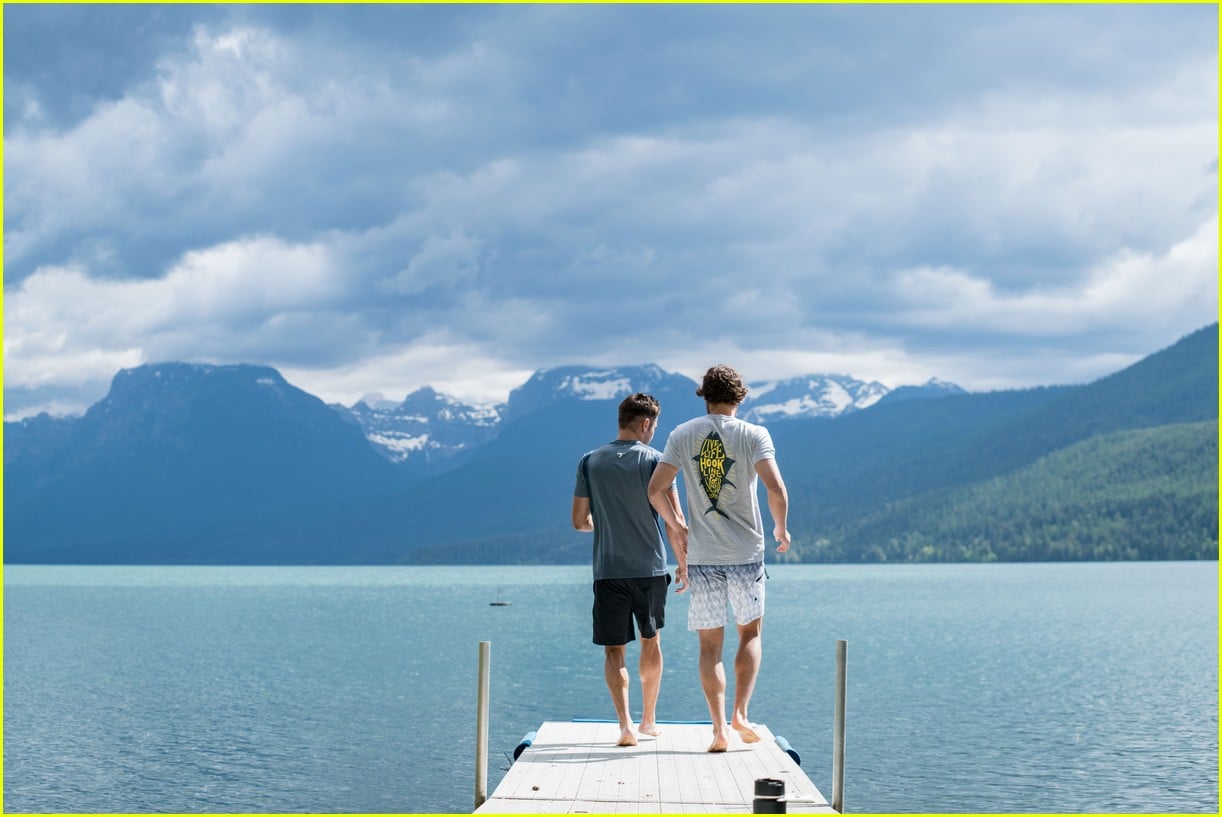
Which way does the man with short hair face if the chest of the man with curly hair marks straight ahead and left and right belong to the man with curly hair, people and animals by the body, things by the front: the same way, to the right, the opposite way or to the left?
the same way

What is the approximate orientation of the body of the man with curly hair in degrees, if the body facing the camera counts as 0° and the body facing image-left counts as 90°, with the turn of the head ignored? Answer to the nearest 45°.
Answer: approximately 180°

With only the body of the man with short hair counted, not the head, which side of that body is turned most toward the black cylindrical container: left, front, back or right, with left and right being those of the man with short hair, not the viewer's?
back

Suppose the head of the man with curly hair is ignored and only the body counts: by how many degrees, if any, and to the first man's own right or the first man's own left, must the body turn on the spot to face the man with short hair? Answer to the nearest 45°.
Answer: approximately 45° to the first man's own left

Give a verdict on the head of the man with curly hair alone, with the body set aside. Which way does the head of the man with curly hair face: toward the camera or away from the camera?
away from the camera

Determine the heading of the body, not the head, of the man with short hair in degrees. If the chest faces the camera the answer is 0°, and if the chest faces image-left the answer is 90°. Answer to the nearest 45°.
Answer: approximately 180°

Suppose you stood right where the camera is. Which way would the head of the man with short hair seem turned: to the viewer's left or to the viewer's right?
to the viewer's right

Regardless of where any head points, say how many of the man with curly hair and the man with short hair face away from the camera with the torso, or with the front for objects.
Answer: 2

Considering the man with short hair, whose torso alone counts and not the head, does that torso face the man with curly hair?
no

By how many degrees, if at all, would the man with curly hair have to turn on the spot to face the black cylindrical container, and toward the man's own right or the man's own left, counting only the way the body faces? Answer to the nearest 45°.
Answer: approximately 180°

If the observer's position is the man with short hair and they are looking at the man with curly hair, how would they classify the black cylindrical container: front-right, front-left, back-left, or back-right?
front-right
